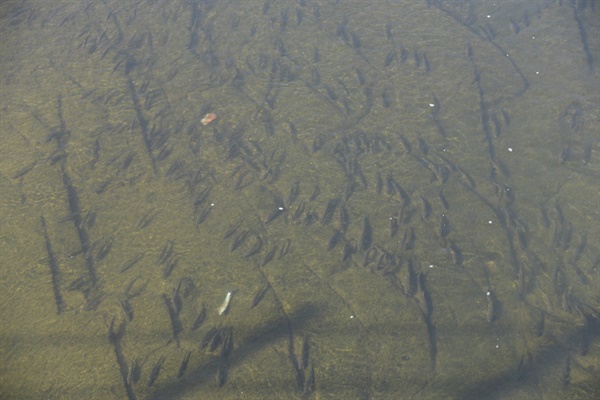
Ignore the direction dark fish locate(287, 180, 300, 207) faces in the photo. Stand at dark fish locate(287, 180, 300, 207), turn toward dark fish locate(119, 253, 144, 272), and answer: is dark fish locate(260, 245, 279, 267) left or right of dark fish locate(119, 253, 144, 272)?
left
